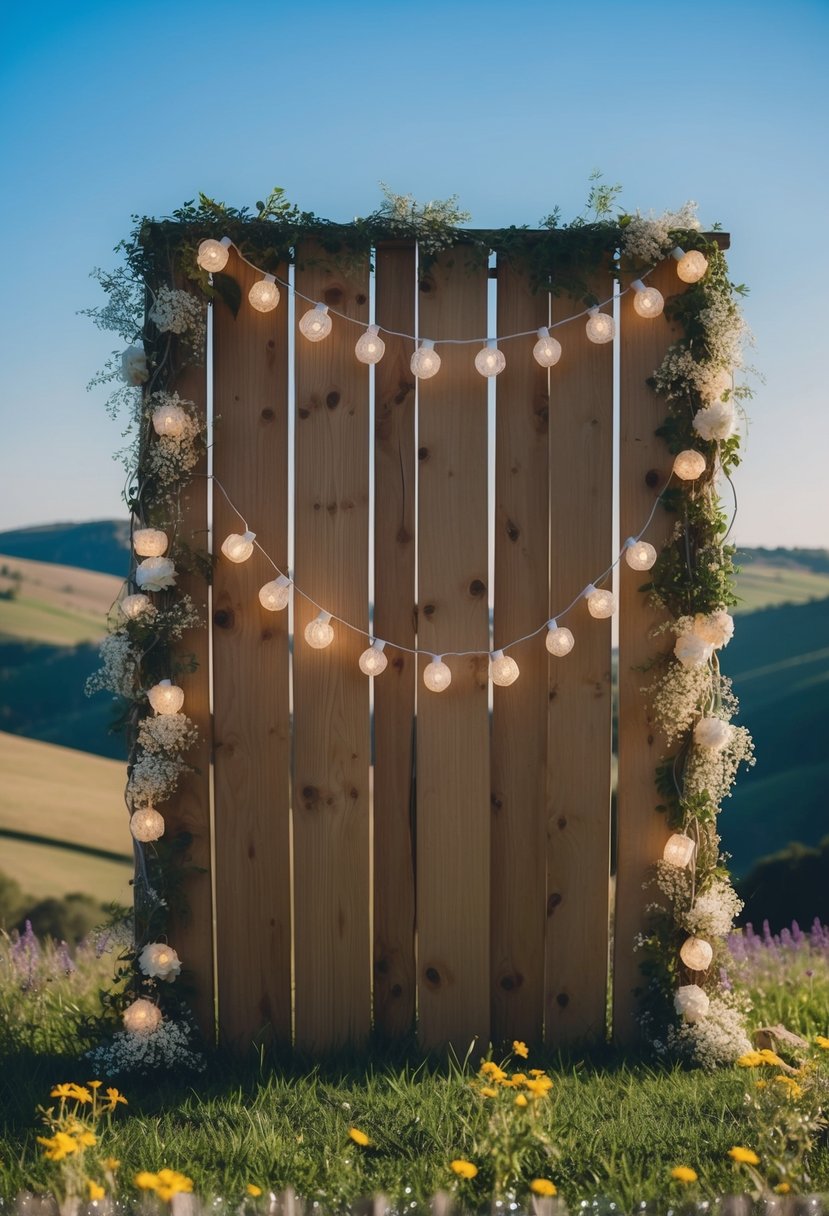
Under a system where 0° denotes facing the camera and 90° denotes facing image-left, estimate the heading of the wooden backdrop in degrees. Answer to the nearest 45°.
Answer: approximately 0°
